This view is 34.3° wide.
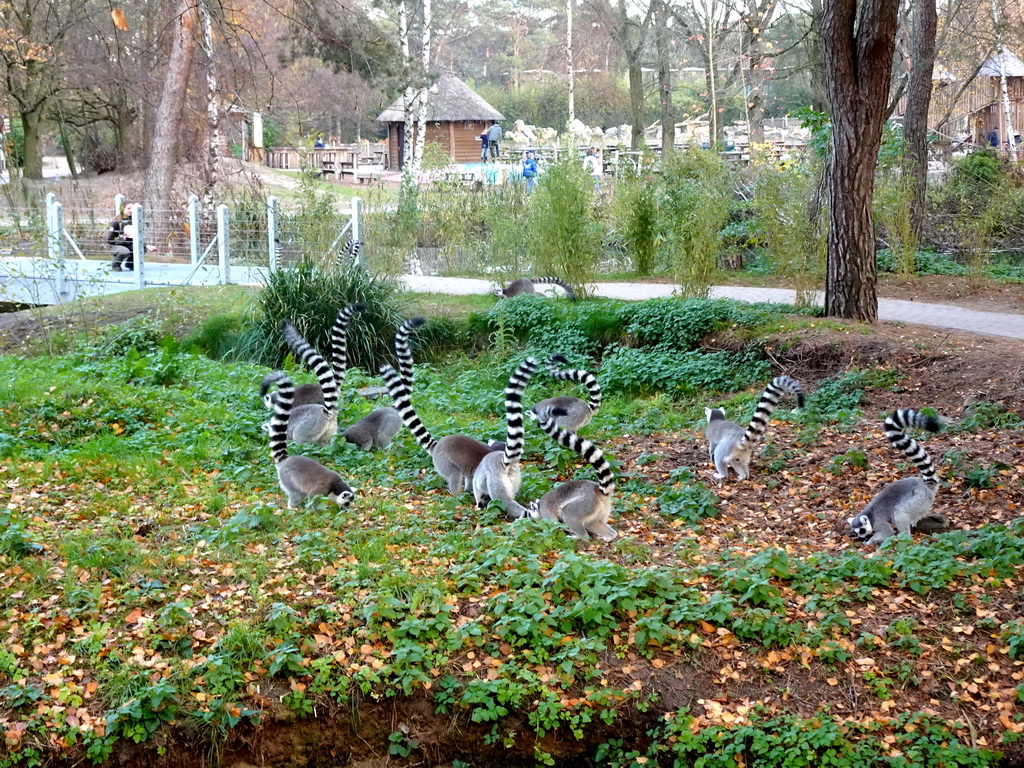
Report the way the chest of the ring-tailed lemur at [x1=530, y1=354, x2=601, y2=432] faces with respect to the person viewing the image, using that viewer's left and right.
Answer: facing to the left of the viewer

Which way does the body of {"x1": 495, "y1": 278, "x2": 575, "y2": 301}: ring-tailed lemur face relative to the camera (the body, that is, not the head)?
to the viewer's left

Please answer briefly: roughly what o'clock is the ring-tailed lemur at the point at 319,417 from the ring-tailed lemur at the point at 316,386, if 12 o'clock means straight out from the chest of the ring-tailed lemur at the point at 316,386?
the ring-tailed lemur at the point at 319,417 is roughly at 9 o'clock from the ring-tailed lemur at the point at 316,386.

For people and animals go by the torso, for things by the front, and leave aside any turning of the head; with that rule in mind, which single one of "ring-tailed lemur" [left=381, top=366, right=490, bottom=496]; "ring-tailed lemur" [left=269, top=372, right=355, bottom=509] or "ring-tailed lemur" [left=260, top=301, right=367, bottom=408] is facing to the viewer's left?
"ring-tailed lemur" [left=260, top=301, right=367, bottom=408]

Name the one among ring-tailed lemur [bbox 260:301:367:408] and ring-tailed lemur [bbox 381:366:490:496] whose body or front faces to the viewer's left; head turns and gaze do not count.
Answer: ring-tailed lemur [bbox 260:301:367:408]

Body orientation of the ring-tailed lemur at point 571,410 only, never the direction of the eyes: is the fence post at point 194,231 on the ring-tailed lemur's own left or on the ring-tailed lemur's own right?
on the ring-tailed lemur's own right

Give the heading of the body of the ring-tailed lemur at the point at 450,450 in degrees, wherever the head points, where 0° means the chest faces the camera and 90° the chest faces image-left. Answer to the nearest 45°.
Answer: approximately 270°

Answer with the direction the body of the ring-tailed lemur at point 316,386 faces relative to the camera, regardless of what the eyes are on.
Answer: to the viewer's left

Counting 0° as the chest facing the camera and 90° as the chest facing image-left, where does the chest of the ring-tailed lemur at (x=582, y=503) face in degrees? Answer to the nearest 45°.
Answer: approximately 90°

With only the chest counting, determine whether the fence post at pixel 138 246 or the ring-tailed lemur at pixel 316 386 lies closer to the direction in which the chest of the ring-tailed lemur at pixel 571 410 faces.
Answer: the ring-tailed lemur

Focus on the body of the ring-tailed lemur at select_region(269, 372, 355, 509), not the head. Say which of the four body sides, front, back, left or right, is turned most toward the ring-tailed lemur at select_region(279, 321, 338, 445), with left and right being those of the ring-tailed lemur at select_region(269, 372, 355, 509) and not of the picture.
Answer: left

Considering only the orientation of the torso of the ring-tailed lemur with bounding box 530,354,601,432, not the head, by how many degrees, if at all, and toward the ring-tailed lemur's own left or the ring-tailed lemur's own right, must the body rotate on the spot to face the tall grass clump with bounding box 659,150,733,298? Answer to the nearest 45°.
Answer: approximately 90° to the ring-tailed lemur's own right

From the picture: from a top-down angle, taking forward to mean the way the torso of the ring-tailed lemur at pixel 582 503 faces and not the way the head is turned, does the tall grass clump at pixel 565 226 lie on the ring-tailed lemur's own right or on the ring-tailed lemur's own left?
on the ring-tailed lemur's own right
